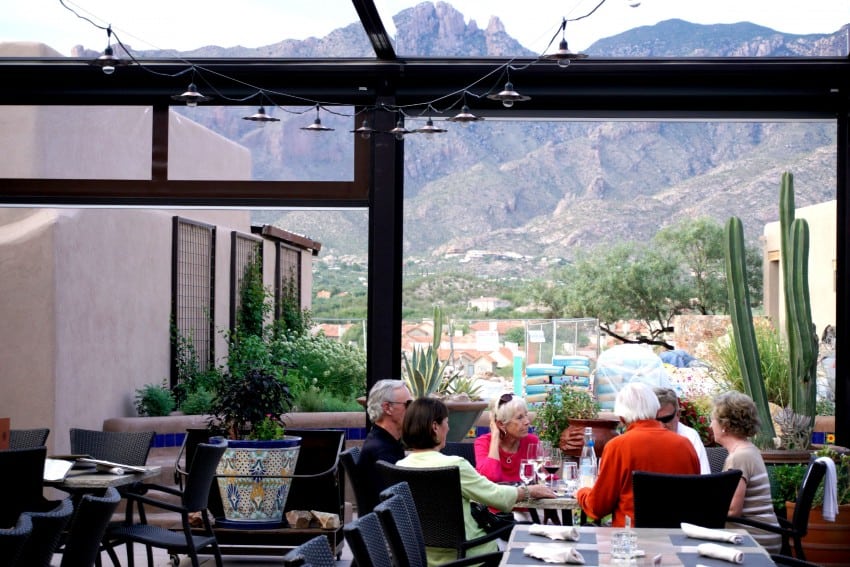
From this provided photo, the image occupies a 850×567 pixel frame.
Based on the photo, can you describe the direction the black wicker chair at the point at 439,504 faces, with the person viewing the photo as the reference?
facing away from the viewer and to the right of the viewer

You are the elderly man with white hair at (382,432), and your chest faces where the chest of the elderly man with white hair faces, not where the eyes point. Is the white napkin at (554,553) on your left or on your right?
on your right

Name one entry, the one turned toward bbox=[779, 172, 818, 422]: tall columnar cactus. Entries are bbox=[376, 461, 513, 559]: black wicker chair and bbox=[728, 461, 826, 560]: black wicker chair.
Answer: bbox=[376, 461, 513, 559]: black wicker chair

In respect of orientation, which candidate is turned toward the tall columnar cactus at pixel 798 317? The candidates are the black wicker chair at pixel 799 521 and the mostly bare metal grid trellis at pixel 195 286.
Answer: the mostly bare metal grid trellis

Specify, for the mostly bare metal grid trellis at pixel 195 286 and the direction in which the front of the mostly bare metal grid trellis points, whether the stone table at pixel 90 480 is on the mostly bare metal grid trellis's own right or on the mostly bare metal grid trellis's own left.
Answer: on the mostly bare metal grid trellis's own right

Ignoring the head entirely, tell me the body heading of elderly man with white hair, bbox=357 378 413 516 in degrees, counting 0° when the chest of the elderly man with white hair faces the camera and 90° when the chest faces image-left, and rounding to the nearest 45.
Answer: approximately 270°

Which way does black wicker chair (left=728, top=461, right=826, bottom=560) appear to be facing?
to the viewer's left

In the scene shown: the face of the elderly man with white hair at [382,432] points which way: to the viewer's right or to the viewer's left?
to the viewer's right

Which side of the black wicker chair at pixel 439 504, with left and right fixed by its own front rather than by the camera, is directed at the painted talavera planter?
left

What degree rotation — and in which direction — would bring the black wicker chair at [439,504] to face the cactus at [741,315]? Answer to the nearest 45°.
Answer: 0° — it already faces it
